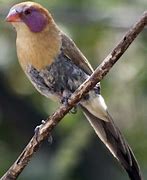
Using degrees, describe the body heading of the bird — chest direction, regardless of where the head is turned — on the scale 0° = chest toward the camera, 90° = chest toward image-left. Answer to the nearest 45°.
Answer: approximately 45°
